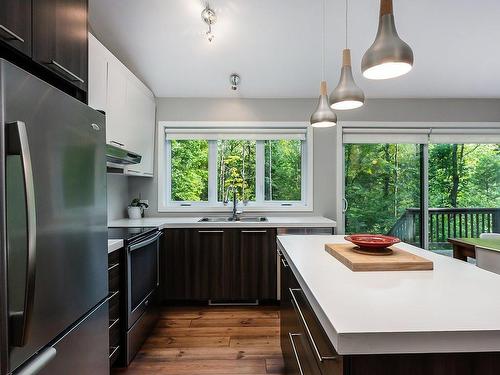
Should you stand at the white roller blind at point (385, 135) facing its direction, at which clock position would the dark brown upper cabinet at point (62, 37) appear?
The dark brown upper cabinet is roughly at 1 o'clock from the white roller blind.

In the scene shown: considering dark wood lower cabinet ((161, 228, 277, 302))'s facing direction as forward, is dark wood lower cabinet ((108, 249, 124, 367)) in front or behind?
in front

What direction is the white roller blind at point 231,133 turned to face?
toward the camera

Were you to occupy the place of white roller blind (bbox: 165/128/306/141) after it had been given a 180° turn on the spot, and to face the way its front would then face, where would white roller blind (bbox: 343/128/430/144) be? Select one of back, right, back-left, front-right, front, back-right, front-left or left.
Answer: right

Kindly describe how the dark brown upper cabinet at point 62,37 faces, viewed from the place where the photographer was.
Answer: facing the viewer and to the right of the viewer

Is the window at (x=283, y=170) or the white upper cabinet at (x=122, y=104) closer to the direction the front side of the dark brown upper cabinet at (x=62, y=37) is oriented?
the window

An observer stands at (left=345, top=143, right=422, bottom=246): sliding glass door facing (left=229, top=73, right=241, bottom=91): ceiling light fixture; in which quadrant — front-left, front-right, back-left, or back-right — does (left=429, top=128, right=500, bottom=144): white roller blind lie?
back-left

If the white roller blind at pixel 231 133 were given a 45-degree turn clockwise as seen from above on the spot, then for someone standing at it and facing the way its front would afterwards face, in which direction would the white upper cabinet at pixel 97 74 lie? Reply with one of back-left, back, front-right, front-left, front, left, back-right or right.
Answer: front

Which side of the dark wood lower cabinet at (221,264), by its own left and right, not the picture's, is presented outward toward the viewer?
front

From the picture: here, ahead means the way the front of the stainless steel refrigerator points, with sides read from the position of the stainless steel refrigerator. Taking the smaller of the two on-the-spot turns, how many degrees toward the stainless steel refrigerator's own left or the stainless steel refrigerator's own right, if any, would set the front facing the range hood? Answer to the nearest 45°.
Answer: approximately 135° to the stainless steel refrigerator's own left

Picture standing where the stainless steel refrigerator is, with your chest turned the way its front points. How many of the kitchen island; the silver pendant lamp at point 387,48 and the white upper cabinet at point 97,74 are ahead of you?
2

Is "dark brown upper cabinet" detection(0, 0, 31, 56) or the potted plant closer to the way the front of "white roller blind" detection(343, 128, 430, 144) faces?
the dark brown upper cabinet

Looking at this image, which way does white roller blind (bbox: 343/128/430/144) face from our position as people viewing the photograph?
facing the viewer

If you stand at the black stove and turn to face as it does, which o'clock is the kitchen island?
The kitchen island is roughly at 1 o'clock from the black stove.

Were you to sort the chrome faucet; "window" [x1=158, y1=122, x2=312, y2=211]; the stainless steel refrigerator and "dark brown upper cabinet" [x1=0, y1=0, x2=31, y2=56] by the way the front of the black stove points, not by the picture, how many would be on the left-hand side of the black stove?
2

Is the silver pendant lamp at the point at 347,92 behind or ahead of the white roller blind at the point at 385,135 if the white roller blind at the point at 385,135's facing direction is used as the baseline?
ahead

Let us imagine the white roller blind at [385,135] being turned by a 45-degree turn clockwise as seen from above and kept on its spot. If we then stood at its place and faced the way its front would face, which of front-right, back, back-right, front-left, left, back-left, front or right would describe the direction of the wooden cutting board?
front-left

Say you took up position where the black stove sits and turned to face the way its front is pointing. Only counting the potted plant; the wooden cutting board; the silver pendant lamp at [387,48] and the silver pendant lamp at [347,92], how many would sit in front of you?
3

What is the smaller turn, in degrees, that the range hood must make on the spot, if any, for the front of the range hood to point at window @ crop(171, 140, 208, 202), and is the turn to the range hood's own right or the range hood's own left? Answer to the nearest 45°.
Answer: approximately 90° to the range hood's own left

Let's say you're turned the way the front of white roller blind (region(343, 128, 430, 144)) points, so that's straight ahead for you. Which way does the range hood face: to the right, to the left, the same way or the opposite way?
to the left

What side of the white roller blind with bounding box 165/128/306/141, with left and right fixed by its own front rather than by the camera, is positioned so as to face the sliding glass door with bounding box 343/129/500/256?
left
